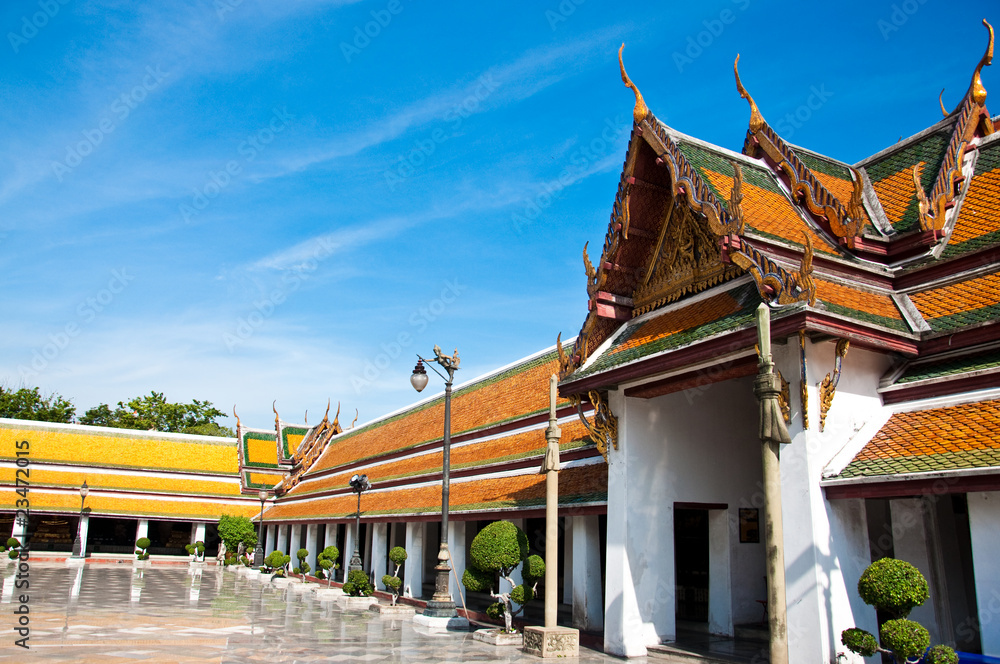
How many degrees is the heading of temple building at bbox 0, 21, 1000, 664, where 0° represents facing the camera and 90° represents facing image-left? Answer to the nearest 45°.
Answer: approximately 45°

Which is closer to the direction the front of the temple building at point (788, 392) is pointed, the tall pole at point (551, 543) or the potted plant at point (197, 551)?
the tall pole

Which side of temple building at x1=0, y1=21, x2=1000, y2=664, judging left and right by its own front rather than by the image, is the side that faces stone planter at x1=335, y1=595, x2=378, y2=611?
right

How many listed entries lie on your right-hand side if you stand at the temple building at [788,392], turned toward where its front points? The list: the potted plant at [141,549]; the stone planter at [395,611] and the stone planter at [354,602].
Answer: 3

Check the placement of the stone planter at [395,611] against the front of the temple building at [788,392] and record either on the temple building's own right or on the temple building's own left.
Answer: on the temple building's own right

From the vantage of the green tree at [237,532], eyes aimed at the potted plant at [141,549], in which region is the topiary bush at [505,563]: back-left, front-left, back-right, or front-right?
back-left

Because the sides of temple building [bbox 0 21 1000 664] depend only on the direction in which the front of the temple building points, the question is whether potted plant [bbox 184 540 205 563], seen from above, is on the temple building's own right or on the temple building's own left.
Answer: on the temple building's own right
